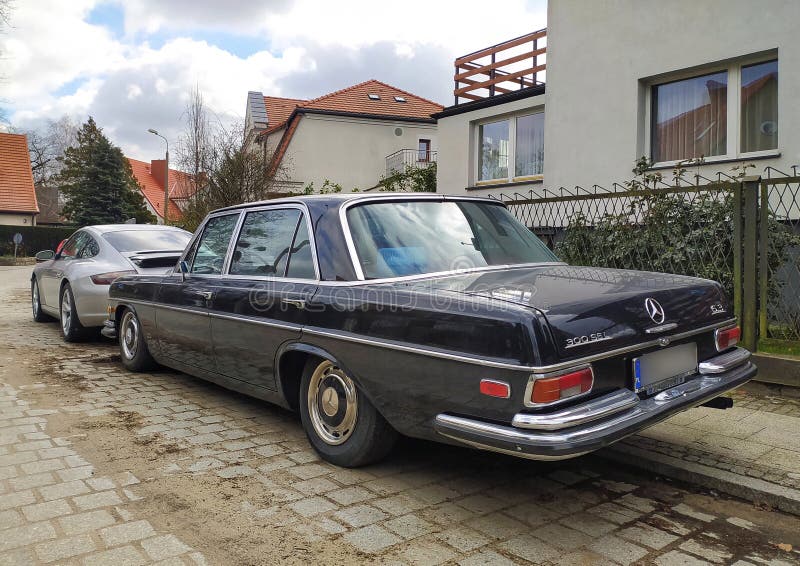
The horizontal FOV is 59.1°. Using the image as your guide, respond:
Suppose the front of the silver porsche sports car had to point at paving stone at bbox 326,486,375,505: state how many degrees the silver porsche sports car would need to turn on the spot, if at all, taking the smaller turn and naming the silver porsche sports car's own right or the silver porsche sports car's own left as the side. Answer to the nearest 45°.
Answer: approximately 135° to the silver porsche sports car's own left

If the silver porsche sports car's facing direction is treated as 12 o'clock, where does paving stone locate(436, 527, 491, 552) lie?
The paving stone is roughly at 7 o'clock from the silver porsche sports car.

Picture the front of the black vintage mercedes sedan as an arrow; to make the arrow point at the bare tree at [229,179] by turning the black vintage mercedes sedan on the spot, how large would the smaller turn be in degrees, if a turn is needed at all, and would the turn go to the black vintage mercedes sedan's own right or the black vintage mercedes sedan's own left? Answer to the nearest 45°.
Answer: approximately 45° to the black vintage mercedes sedan's own right

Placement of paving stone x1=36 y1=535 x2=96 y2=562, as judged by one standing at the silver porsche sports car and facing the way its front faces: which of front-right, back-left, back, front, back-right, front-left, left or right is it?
back-left

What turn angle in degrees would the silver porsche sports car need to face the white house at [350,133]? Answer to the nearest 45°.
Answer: approximately 90° to its right

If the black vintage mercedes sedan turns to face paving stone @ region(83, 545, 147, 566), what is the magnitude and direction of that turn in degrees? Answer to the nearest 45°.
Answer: approximately 90° to its left

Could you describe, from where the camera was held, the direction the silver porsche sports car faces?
facing away from the viewer and to the left of the viewer

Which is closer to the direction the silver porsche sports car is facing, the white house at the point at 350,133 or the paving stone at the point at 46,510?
the white house

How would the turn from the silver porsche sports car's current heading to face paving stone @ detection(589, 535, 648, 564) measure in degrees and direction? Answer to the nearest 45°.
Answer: approximately 135° to its left

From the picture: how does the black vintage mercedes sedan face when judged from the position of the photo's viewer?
facing away from the viewer and to the left of the viewer

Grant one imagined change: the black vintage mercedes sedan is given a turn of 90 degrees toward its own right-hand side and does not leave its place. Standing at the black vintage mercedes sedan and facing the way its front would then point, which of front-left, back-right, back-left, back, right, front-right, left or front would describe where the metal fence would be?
front

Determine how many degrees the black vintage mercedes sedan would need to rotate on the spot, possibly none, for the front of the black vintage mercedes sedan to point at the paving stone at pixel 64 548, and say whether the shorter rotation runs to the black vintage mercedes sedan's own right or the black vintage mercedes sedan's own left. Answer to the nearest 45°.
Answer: approximately 90° to the black vintage mercedes sedan's own left

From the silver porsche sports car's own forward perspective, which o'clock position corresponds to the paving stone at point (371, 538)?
The paving stone is roughly at 7 o'clock from the silver porsche sports car.

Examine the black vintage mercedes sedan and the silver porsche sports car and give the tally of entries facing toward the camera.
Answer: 0

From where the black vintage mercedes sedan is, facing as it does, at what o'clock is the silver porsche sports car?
The silver porsche sports car is roughly at 12 o'clock from the black vintage mercedes sedan.

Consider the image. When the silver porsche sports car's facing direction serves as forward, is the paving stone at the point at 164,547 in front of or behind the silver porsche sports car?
behind

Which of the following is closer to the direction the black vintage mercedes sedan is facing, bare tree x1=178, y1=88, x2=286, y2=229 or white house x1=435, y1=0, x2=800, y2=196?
the bare tree

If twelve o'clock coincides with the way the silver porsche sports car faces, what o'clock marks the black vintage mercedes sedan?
The black vintage mercedes sedan is roughly at 7 o'clock from the silver porsche sports car.
